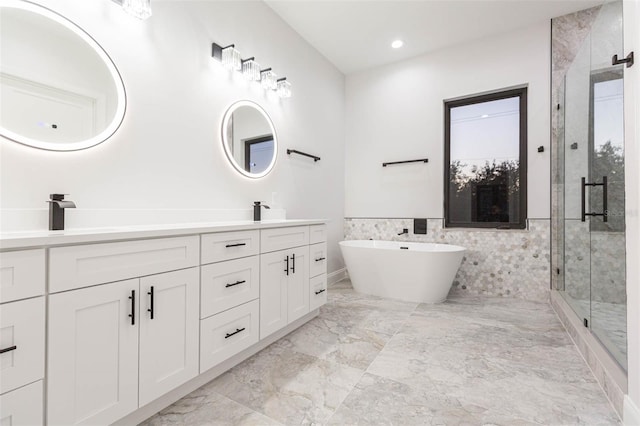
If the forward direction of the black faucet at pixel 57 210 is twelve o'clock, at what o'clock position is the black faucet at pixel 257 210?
the black faucet at pixel 257 210 is roughly at 10 o'clock from the black faucet at pixel 57 210.

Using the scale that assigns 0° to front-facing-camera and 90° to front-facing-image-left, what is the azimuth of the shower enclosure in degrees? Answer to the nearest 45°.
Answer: approximately 90°

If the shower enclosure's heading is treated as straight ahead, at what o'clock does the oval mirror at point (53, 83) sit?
The oval mirror is roughly at 10 o'clock from the shower enclosure.

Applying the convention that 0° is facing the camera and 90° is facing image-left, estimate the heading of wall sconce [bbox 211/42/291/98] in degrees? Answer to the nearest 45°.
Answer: approximately 315°

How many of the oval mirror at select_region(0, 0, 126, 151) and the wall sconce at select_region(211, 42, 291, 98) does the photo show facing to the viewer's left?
0

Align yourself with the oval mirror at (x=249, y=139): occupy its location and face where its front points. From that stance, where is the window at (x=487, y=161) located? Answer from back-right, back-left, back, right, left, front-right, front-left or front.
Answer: front-left

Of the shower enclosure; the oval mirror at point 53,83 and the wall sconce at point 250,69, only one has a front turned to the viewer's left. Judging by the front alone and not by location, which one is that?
the shower enclosure

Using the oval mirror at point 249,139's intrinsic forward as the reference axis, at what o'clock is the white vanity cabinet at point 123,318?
The white vanity cabinet is roughly at 2 o'clock from the oval mirror.

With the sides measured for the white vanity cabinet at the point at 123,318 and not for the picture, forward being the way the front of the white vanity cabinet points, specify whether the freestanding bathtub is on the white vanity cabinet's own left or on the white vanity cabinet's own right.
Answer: on the white vanity cabinet's own left
